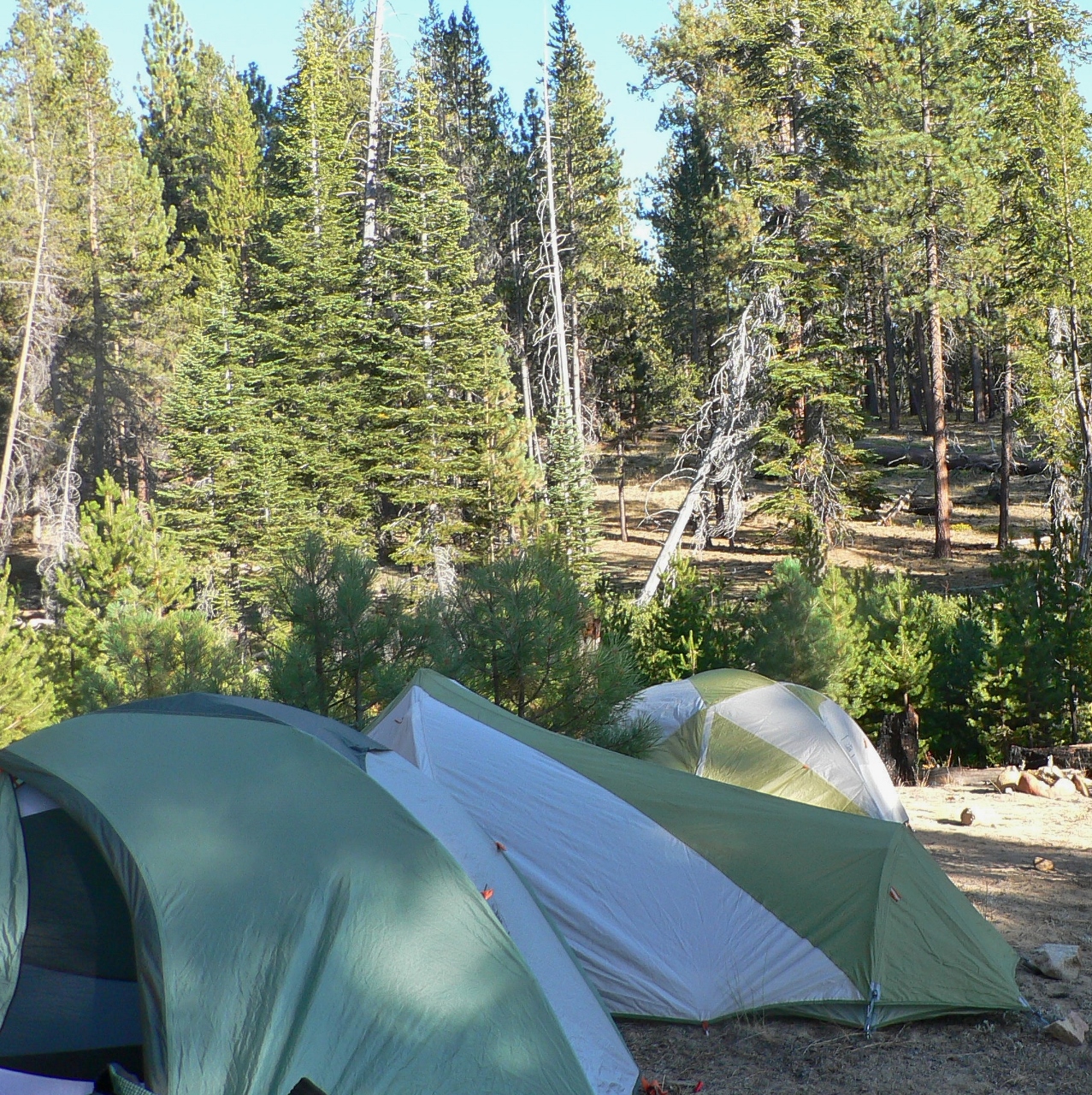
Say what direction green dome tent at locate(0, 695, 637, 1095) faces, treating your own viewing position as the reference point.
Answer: facing the viewer and to the left of the viewer

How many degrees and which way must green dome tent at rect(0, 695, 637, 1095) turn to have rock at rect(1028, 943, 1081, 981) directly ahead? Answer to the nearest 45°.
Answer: approximately 135° to its left

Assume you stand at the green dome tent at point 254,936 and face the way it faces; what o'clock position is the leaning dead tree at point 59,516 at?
The leaning dead tree is roughly at 4 o'clock from the green dome tent.

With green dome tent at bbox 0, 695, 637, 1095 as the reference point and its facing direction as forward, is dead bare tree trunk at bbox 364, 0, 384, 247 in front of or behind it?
behind

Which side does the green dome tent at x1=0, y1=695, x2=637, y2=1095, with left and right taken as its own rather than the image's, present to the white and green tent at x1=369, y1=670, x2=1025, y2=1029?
back

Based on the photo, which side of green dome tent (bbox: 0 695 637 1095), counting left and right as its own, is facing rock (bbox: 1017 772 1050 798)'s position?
back

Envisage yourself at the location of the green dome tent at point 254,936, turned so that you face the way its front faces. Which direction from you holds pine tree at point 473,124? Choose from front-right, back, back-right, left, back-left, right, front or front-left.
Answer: back-right

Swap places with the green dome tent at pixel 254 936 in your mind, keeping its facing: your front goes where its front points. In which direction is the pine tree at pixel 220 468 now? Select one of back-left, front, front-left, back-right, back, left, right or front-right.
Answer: back-right

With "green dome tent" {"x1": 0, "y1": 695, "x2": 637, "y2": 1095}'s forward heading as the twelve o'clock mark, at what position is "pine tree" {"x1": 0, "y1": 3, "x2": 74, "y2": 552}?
The pine tree is roughly at 4 o'clock from the green dome tent.

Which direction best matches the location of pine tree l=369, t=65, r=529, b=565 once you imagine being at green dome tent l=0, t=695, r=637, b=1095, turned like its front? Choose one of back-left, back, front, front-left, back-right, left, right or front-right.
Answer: back-right

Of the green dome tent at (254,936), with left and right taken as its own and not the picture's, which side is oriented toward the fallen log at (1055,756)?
back

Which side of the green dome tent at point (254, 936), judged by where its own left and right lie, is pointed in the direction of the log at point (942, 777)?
back

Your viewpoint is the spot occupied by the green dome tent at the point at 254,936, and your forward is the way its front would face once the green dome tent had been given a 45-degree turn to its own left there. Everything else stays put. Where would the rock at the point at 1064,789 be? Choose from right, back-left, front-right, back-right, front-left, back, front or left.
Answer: back-left

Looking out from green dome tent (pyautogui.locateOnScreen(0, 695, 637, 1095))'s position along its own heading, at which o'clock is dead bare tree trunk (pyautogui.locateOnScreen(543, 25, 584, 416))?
The dead bare tree trunk is roughly at 5 o'clock from the green dome tent.

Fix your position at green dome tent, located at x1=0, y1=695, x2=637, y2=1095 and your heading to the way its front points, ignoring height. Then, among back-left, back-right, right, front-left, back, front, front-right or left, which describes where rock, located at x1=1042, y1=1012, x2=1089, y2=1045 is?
back-left

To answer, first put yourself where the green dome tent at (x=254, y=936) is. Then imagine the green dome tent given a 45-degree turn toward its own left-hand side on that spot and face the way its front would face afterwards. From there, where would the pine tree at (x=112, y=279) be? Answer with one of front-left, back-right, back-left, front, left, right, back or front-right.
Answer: back
